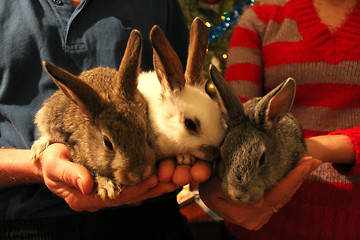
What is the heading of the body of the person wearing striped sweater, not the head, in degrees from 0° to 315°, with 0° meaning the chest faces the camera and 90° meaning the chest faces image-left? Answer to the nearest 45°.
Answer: approximately 0°

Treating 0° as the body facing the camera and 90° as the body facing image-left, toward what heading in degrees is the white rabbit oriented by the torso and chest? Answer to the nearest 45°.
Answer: approximately 315°

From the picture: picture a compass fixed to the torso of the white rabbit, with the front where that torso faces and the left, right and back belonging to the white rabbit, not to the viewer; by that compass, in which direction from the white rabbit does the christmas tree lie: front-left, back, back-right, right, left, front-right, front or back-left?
back-left

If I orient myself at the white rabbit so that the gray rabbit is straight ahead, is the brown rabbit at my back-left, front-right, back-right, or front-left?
back-right

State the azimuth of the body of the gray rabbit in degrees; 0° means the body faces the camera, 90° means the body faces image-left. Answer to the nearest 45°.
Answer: approximately 45°

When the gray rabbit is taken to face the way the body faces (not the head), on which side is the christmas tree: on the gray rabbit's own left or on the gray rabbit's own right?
on the gray rabbit's own right
